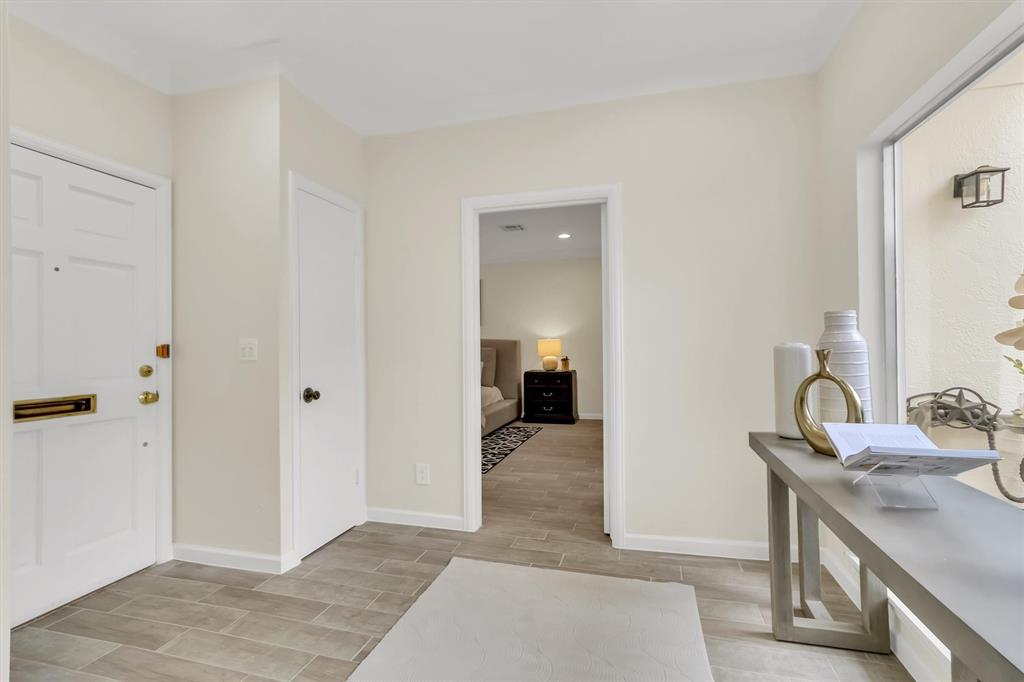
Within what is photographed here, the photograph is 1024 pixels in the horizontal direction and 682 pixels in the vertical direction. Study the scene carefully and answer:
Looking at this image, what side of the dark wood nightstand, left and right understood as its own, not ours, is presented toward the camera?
front

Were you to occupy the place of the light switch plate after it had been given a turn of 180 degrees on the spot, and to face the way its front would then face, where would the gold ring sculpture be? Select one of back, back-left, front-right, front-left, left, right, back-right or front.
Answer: back-right

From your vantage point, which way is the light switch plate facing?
toward the camera

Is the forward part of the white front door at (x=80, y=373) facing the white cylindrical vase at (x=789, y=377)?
yes

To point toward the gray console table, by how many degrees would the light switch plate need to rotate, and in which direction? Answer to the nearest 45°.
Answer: approximately 45° to its left

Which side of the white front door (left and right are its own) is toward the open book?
front

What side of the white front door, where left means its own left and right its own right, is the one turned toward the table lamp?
left

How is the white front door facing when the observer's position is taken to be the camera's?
facing the viewer and to the right of the viewer

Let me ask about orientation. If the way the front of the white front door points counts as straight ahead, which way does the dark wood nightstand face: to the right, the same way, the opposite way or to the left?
to the right

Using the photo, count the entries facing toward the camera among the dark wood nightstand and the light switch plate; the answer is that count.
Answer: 2

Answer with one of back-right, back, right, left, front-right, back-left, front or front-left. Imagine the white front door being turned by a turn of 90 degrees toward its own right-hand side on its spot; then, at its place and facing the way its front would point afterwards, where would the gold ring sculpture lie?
left

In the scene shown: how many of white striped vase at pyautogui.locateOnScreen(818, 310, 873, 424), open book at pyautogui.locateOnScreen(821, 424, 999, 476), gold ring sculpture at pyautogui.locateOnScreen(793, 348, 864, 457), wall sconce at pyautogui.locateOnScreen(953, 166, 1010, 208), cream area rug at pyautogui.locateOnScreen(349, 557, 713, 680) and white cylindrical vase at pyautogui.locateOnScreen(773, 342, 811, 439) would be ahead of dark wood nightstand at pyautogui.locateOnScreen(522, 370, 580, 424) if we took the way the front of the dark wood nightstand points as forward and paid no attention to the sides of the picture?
6

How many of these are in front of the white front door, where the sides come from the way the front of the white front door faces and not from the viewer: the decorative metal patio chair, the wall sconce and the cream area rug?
3

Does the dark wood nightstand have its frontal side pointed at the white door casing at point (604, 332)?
yes

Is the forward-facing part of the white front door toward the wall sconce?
yes

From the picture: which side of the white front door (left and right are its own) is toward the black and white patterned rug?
left

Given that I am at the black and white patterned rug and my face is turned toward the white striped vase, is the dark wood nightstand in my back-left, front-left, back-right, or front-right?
back-left

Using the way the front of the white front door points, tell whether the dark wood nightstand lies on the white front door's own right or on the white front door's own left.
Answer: on the white front door's own left

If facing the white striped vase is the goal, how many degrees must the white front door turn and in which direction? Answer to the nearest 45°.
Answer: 0° — it already faces it
